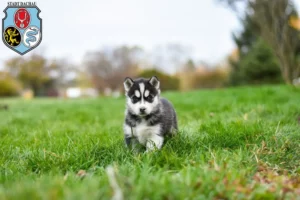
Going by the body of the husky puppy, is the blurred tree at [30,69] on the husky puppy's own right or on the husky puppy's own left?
on the husky puppy's own right

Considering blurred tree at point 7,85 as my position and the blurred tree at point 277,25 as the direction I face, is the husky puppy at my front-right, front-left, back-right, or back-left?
front-right

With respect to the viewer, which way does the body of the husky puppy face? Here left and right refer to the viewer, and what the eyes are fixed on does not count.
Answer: facing the viewer and to the left of the viewer

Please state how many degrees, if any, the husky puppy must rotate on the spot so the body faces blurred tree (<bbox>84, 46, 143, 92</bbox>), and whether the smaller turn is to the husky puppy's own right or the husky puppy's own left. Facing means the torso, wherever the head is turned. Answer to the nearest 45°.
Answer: approximately 135° to the husky puppy's own right

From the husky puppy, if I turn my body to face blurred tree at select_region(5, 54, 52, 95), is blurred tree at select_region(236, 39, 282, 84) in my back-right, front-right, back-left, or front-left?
front-right

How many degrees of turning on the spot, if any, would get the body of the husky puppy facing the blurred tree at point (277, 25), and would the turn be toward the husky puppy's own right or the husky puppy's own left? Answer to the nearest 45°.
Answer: approximately 180°

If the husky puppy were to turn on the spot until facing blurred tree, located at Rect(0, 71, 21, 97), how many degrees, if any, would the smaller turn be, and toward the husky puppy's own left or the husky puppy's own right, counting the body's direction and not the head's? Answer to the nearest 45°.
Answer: approximately 90° to the husky puppy's own right

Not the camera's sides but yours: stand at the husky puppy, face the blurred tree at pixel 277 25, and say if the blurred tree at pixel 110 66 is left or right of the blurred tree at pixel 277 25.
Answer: left
